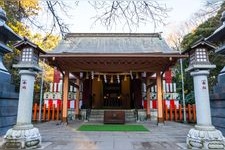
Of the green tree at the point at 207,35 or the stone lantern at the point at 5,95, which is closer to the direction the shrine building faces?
the stone lantern

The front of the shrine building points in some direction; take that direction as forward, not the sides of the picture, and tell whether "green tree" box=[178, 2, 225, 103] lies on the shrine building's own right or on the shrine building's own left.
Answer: on the shrine building's own left

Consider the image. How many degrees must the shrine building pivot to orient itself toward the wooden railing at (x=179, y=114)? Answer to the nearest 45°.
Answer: approximately 90° to its left

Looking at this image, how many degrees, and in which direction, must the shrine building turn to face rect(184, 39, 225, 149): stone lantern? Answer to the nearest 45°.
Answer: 0° — it already faces it

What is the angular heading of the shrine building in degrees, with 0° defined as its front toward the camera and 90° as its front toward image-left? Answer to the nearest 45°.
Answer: approximately 0°

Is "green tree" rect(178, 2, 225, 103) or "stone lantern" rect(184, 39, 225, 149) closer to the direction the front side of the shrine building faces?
the stone lantern

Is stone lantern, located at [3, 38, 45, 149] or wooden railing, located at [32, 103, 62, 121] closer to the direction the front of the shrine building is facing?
the stone lantern

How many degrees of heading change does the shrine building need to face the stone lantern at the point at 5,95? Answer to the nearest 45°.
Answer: approximately 45° to its right

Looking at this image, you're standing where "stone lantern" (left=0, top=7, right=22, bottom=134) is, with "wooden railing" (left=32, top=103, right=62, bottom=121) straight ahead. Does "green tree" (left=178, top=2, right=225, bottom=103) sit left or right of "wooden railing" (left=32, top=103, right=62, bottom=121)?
right

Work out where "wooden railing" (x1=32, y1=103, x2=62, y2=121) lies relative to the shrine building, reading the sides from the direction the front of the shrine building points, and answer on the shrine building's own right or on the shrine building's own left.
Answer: on the shrine building's own right
